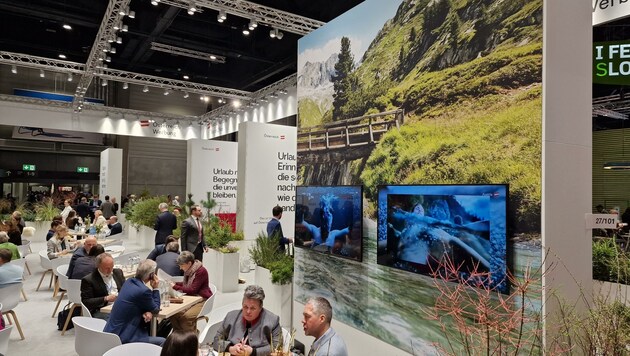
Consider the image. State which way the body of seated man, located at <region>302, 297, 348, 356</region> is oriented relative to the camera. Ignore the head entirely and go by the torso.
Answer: to the viewer's left

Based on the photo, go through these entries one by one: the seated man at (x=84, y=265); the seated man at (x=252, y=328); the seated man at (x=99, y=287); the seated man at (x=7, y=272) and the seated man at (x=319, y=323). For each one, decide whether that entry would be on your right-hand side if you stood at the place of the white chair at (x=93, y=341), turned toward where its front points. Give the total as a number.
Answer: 2

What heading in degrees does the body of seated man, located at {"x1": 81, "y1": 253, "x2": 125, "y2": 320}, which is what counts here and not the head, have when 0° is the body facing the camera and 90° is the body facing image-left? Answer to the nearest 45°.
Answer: approximately 315°

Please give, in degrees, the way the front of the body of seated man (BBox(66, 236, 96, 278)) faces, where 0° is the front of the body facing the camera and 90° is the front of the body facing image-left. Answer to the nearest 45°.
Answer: approximately 270°

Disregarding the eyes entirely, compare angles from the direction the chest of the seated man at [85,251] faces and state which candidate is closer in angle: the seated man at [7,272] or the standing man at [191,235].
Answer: the standing man

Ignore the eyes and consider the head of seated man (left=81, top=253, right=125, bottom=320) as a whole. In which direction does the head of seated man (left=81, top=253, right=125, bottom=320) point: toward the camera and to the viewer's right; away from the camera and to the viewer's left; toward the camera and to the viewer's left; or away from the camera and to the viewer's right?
toward the camera and to the viewer's right

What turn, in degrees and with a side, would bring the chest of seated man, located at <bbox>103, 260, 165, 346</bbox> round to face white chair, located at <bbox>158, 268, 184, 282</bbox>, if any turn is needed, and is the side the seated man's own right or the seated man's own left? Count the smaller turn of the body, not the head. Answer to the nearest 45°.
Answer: approximately 45° to the seated man's own left
